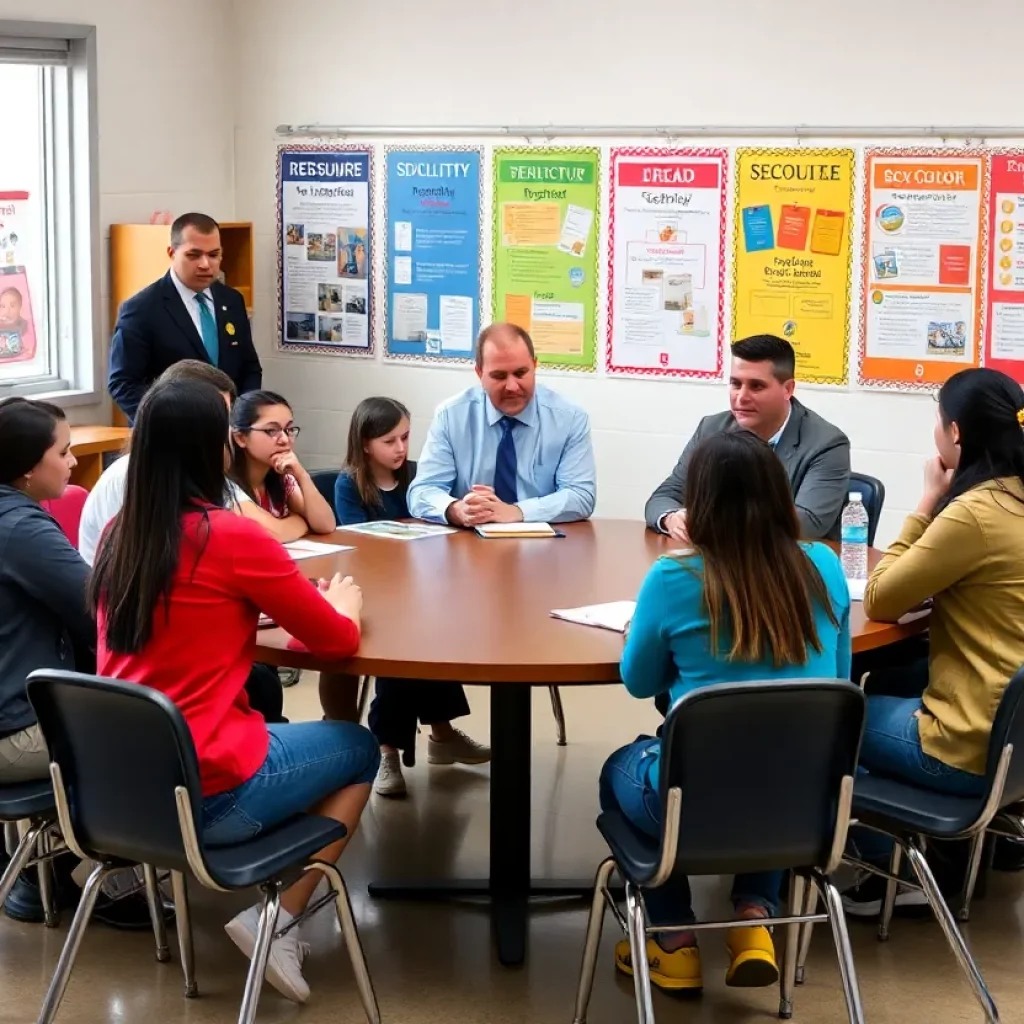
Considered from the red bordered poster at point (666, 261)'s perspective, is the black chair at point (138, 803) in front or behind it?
in front

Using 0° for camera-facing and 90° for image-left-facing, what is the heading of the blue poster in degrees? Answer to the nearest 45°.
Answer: approximately 0°

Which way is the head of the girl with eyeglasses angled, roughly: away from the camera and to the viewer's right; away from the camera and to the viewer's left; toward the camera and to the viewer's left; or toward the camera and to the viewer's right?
toward the camera and to the viewer's right

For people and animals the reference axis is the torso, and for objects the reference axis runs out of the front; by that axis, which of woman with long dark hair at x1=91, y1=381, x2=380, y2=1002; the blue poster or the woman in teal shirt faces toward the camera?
the blue poster

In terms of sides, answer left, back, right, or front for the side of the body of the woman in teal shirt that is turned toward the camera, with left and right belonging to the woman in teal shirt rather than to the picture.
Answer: back

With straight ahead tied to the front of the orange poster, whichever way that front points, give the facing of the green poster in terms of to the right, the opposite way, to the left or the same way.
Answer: the same way

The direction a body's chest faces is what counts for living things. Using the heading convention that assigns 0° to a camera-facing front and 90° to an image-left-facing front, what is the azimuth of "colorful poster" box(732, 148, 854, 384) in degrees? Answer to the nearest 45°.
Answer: approximately 0°

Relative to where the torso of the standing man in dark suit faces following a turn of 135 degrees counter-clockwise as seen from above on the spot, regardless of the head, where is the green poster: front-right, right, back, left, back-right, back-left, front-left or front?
right

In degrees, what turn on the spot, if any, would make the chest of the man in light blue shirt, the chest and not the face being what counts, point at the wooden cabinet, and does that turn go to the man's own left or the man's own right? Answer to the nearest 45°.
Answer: approximately 135° to the man's own right

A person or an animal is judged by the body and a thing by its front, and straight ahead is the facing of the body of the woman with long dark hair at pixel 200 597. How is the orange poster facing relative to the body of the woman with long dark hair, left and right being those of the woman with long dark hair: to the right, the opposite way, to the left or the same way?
the opposite way

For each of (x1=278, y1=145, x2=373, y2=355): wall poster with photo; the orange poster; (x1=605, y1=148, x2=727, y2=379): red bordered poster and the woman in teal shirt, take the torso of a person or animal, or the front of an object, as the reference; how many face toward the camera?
3

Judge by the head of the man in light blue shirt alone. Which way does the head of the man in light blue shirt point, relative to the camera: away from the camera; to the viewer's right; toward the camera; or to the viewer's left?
toward the camera

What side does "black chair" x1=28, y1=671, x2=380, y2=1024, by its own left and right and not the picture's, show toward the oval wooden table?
front

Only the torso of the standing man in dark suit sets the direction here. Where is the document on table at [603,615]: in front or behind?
in front

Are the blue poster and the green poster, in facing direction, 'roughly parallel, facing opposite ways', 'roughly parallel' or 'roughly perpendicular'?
roughly parallel

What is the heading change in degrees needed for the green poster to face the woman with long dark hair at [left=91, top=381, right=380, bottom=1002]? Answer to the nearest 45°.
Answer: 0° — it already faces them

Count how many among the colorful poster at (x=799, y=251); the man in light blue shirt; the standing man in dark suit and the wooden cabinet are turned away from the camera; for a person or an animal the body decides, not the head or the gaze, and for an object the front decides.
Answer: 0

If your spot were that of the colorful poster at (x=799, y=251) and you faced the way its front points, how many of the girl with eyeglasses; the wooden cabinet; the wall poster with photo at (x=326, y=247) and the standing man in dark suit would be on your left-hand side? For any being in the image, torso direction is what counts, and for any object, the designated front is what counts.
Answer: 0

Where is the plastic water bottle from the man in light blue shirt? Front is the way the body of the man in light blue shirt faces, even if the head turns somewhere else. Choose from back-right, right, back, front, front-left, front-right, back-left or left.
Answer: front-left

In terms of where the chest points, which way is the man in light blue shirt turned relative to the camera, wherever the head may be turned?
toward the camera
